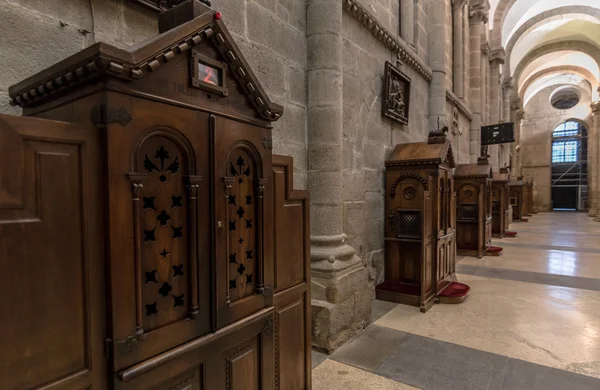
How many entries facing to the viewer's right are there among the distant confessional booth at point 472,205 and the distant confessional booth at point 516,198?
2

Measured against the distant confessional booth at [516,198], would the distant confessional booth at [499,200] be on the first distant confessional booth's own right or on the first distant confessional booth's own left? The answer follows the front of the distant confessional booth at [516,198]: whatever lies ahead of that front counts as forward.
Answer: on the first distant confessional booth's own right

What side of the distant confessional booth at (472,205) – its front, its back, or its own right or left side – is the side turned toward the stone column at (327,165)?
right

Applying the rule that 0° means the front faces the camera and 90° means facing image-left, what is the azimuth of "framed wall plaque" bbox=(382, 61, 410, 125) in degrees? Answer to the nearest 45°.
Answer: approximately 315°

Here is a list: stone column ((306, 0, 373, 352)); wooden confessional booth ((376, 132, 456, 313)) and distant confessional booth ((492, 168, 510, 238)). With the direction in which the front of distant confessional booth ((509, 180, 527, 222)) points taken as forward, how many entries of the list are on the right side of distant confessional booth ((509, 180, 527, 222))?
3

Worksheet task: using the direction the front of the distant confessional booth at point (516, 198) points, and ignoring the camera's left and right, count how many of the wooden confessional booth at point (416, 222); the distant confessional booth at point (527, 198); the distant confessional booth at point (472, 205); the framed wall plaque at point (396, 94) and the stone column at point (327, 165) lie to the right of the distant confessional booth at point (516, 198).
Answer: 4

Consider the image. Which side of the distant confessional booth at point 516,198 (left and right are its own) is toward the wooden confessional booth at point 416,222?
right

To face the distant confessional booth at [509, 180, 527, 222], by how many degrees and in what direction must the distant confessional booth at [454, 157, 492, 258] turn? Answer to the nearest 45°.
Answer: approximately 90° to its left

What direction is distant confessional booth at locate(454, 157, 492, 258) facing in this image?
to the viewer's right

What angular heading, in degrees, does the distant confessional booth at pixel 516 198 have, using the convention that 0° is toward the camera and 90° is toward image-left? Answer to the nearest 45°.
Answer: approximately 270°
